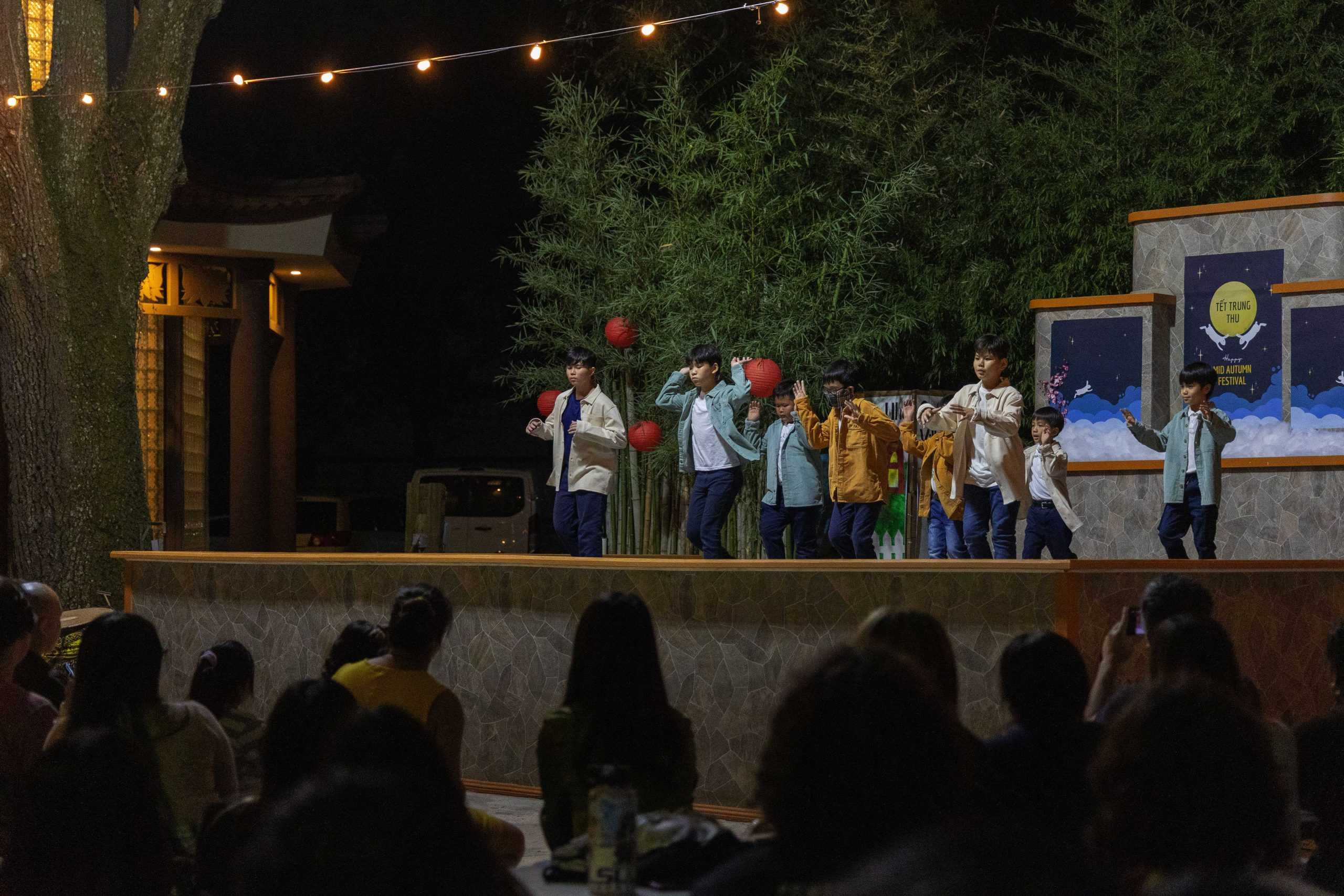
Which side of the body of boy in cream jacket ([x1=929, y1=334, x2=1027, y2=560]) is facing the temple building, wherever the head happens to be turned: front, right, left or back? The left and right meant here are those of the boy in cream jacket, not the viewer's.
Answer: right

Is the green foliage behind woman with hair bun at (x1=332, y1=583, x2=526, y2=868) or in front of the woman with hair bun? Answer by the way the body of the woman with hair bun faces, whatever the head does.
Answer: in front

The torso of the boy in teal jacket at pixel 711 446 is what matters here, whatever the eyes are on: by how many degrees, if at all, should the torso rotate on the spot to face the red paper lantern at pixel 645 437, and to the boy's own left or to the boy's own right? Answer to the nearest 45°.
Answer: approximately 135° to the boy's own right

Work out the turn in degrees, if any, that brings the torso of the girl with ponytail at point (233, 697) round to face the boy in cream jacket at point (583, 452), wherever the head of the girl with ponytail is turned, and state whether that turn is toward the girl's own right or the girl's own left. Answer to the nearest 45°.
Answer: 0° — they already face them

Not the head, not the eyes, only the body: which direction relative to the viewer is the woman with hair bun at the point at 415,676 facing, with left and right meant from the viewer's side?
facing away from the viewer and to the right of the viewer

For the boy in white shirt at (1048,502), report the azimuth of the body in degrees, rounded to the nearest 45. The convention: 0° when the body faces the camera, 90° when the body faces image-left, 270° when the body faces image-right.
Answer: approximately 45°

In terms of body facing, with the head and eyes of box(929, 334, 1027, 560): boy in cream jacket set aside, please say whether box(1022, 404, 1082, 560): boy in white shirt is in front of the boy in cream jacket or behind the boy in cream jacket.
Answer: behind

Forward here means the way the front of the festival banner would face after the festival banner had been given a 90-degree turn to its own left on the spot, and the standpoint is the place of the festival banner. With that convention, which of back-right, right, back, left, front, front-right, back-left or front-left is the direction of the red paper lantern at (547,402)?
back-right

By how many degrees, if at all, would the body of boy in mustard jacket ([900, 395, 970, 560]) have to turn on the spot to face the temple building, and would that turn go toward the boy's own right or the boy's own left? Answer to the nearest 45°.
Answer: approximately 45° to the boy's own right

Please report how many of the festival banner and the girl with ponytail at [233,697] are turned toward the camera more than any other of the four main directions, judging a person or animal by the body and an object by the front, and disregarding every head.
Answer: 1

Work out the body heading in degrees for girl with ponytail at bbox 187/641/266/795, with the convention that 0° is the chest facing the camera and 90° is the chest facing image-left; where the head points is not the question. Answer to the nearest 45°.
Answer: approximately 225°

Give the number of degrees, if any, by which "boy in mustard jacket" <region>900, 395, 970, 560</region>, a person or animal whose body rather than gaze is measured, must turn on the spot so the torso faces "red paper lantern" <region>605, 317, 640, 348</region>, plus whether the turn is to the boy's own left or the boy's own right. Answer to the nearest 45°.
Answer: approximately 45° to the boy's own right

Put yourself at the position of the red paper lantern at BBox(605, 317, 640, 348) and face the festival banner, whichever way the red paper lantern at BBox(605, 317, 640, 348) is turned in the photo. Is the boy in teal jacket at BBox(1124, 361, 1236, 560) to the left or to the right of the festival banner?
right

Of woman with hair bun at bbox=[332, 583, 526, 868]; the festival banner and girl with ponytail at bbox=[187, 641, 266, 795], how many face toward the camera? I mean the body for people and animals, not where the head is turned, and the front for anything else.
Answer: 1
